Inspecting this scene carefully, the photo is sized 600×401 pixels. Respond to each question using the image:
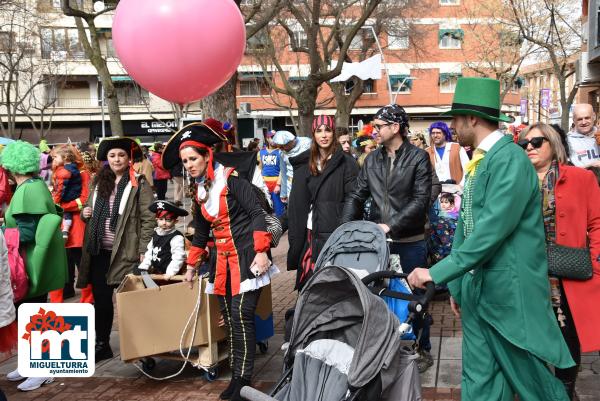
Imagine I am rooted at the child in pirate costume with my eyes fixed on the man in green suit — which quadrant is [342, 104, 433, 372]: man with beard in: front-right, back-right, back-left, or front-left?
front-left

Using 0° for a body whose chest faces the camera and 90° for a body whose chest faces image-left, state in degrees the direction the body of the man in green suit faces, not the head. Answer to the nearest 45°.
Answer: approximately 90°

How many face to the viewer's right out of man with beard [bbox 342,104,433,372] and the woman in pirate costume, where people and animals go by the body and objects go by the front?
0

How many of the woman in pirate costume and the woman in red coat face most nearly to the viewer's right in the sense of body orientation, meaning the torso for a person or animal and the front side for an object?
0

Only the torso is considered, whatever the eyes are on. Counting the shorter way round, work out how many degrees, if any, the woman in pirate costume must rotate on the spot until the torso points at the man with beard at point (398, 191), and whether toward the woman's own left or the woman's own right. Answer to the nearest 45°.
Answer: approximately 135° to the woman's own left

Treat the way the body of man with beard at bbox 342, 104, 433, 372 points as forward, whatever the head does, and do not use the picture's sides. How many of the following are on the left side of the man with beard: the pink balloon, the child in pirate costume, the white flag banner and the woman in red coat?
1

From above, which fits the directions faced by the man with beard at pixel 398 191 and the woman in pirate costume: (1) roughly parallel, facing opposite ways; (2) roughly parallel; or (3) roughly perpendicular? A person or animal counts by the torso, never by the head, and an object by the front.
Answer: roughly parallel

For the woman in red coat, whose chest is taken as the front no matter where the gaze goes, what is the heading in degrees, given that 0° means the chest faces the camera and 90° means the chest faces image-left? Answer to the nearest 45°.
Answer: approximately 45°

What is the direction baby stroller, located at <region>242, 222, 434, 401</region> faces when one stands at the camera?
facing the viewer and to the left of the viewer

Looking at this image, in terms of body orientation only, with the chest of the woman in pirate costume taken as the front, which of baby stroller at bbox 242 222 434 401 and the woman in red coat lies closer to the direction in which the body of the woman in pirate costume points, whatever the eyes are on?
the baby stroller

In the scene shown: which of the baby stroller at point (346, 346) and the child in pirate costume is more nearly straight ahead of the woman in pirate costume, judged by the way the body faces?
the baby stroller

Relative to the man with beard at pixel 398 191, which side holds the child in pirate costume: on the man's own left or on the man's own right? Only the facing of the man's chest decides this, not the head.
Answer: on the man's own right

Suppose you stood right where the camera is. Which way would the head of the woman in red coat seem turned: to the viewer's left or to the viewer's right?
to the viewer's left
